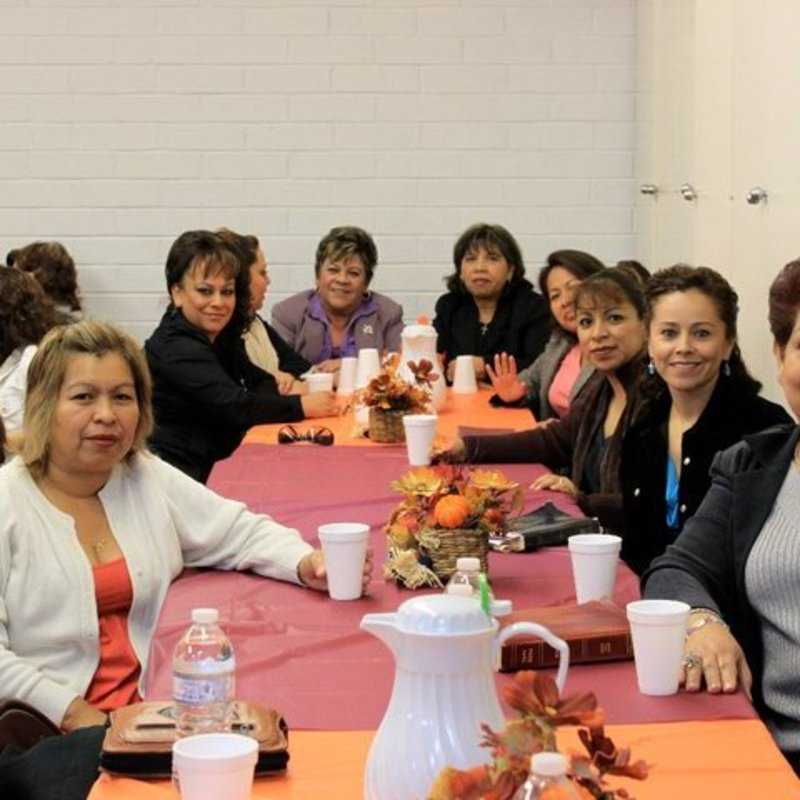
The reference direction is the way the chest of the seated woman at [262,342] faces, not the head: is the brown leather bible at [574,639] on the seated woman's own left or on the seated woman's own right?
on the seated woman's own right

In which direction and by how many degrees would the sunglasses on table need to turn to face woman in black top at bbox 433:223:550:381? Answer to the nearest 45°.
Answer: approximately 180°

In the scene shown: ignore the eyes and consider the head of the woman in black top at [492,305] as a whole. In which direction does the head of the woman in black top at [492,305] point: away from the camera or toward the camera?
toward the camera

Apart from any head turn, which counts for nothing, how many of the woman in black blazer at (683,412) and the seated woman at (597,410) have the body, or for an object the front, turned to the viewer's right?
0

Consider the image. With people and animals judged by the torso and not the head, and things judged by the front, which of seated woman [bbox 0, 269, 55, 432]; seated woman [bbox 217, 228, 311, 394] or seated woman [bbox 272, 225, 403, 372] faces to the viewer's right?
seated woman [bbox 217, 228, 311, 394]

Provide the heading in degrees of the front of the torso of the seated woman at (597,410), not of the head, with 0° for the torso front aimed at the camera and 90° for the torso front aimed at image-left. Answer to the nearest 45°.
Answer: approximately 45°

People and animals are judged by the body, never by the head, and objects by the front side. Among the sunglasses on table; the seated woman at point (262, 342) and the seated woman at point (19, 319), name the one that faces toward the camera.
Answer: the sunglasses on table

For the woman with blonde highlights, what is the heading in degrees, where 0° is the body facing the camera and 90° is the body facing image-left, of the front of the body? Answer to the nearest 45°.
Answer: approximately 315°

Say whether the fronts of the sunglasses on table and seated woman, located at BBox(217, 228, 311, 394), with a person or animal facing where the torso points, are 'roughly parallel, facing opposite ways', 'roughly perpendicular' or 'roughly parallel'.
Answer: roughly perpendicular

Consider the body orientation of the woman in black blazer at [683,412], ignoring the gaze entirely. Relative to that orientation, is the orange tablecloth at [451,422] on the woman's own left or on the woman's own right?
on the woman's own right

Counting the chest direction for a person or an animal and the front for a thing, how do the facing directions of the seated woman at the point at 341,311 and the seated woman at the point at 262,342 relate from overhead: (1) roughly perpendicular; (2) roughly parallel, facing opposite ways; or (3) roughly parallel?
roughly perpendicular

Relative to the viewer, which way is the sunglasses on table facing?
toward the camera

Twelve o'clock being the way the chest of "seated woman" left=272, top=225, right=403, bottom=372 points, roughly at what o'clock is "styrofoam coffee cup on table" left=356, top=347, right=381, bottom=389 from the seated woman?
The styrofoam coffee cup on table is roughly at 12 o'clock from the seated woman.

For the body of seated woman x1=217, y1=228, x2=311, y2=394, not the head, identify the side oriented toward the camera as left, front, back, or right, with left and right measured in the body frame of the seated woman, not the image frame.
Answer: right

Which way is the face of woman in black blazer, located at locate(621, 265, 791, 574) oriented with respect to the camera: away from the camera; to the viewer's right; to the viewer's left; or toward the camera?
toward the camera

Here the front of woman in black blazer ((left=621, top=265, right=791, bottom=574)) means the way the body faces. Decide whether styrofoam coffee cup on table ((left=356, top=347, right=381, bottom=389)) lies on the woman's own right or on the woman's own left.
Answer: on the woman's own right

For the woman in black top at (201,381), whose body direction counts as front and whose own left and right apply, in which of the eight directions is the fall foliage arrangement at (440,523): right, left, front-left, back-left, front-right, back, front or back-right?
front-right

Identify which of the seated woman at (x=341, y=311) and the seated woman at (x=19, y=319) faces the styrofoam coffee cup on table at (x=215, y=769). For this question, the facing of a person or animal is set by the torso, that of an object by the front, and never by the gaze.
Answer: the seated woman at (x=341, y=311)

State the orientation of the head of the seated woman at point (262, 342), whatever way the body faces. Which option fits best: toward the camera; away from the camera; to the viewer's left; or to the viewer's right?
to the viewer's right
